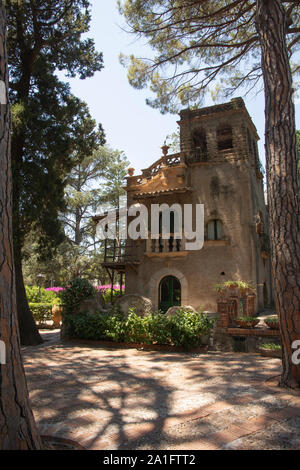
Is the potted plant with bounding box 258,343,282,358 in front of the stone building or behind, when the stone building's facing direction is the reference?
in front

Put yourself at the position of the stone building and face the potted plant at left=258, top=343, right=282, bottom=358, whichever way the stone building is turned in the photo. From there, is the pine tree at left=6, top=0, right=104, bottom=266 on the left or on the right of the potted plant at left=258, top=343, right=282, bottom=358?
right

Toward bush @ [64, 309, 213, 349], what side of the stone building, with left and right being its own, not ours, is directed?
front

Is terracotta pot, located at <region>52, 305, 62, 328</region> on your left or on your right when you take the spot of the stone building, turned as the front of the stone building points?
on your right

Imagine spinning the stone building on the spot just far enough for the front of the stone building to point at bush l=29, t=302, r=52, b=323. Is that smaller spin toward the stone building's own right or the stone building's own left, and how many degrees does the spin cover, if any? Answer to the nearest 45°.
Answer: approximately 90° to the stone building's own right

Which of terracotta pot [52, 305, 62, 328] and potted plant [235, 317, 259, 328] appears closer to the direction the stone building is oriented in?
the potted plant

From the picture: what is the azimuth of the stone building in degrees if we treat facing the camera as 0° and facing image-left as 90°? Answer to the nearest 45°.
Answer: approximately 0°

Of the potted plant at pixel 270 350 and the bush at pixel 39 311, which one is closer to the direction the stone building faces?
the potted plant

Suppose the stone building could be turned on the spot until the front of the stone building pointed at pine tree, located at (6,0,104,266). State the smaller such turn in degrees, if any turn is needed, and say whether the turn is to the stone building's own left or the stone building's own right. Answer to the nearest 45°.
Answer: approximately 45° to the stone building's own right

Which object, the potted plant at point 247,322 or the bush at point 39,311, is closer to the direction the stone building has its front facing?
the potted plant
